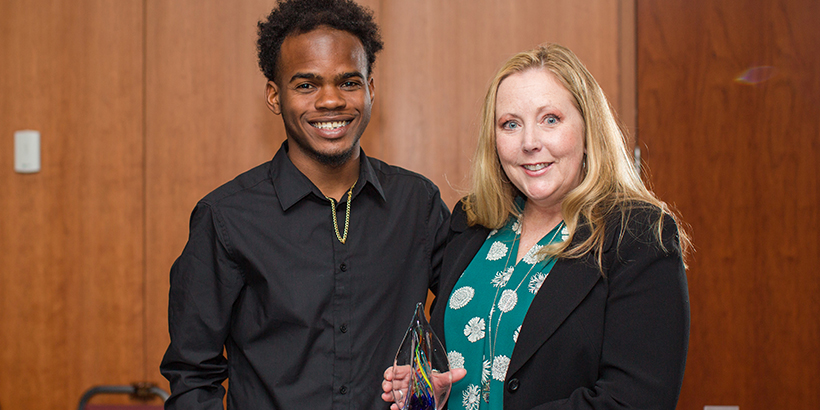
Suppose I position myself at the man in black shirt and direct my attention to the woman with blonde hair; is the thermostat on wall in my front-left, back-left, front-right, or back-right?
back-left

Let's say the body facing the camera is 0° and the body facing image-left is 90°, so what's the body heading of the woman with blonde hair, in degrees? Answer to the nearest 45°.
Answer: approximately 45°

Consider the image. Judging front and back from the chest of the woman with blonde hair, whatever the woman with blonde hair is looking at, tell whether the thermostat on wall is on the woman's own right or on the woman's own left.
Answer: on the woman's own right
